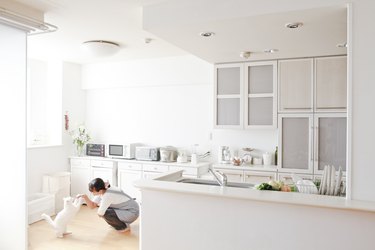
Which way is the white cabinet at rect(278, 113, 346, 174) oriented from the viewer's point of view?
toward the camera

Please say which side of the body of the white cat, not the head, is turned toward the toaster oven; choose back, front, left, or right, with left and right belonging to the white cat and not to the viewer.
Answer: left

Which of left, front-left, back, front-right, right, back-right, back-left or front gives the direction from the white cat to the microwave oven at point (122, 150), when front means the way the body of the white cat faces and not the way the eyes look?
front-left

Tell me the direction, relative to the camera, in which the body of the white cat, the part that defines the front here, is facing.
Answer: to the viewer's right

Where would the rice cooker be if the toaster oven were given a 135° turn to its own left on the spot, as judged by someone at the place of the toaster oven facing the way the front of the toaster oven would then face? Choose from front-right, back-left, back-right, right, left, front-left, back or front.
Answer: right

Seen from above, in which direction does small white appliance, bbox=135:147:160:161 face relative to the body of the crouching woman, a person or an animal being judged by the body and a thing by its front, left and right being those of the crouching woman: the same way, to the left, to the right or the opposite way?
to the left

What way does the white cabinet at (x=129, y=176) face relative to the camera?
toward the camera

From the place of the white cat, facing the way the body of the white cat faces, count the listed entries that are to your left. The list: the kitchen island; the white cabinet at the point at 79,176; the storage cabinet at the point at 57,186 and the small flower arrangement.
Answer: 3

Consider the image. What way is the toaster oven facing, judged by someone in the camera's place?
facing the viewer

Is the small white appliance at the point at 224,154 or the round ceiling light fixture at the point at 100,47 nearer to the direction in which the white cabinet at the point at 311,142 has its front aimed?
the round ceiling light fixture
